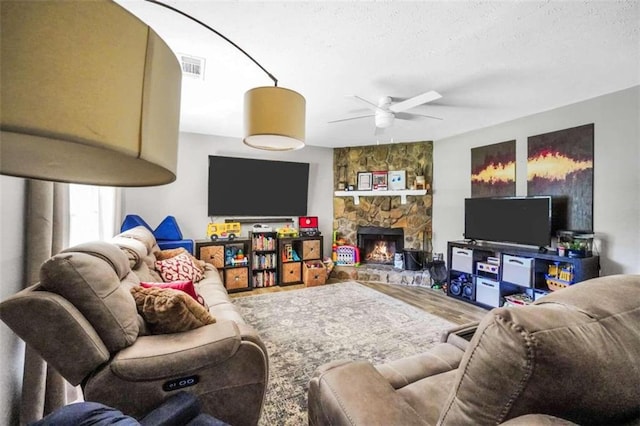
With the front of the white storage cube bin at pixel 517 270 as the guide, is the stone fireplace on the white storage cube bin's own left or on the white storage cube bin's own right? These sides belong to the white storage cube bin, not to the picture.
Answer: on the white storage cube bin's own right

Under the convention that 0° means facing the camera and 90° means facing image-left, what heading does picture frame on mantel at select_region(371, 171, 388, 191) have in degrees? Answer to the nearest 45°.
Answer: approximately 0°

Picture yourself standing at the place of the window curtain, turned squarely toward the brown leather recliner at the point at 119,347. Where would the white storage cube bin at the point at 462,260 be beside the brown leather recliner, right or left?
left

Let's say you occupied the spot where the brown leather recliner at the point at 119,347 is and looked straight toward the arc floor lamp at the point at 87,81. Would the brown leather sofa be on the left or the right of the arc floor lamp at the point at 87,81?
left

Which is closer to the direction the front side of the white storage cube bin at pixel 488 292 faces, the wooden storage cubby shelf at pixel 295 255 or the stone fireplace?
the wooden storage cubby shelf

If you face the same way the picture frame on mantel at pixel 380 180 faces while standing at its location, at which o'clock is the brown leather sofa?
The brown leather sofa is roughly at 12 o'clock from the picture frame on mantel.

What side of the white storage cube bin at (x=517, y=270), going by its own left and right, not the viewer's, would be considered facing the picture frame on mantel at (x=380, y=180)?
right
